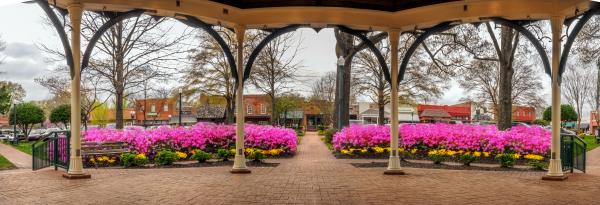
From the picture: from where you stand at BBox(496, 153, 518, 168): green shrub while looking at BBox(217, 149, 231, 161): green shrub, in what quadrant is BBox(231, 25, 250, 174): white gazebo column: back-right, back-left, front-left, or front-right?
front-left

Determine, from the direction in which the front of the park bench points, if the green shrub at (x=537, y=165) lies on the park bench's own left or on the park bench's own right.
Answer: on the park bench's own left

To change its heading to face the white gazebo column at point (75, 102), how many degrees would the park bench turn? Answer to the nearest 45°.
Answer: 0° — it already faces it

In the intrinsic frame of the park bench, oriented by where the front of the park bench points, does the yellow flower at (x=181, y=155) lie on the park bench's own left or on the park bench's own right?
on the park bench's own left

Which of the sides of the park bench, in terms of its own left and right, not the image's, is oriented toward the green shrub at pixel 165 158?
left

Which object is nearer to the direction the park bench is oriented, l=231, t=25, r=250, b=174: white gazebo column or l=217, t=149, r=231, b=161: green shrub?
the white gazebo column

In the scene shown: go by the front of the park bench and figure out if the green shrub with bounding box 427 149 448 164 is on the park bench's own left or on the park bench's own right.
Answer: on the park bench's own left

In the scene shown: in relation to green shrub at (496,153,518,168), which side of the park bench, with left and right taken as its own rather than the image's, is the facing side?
left

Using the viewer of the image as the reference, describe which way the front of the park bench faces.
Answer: facing the viewer

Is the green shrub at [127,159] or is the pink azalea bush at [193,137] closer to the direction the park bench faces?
the green shrub

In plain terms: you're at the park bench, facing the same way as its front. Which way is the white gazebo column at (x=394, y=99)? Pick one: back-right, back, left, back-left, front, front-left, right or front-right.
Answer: front-left

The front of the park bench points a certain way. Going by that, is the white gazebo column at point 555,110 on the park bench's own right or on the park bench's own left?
on the park bench's own left

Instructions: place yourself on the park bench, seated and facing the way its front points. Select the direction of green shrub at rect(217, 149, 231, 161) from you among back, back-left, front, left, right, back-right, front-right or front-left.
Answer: left
